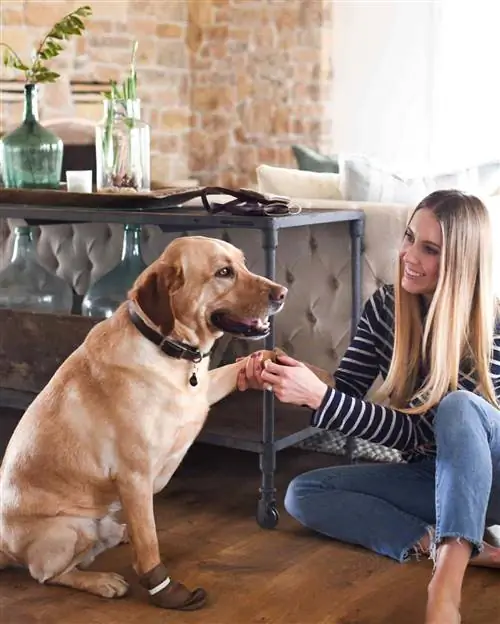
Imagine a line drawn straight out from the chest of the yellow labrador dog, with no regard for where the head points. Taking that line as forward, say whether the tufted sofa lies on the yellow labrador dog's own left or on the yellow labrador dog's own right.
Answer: on the yellow labrador dog's own left

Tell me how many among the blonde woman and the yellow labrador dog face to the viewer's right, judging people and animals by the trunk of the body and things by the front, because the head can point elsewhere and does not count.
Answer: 1

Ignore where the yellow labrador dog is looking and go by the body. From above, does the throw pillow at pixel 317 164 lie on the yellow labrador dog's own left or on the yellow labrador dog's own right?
on the yellow labrador dog's own left

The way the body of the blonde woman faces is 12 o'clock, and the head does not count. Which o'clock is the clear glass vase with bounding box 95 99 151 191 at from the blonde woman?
The clear glass vase is roughly at 3 o'clock from the blonde woman.

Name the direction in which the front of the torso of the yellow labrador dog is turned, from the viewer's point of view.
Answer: to the viewer's right

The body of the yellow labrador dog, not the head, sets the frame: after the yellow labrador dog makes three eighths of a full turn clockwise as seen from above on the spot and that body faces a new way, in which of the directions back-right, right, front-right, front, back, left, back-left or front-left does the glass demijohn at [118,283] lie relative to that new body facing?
back-right

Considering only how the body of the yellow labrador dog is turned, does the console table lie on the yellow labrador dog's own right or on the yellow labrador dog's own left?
on the yellow labrador dog's own left

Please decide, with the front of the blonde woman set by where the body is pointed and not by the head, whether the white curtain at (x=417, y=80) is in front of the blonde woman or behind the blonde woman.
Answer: behind

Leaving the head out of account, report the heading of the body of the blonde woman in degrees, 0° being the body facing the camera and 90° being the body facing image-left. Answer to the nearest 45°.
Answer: approximately 45°

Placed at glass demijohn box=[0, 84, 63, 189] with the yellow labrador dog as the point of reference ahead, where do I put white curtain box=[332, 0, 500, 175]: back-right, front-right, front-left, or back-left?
back-left

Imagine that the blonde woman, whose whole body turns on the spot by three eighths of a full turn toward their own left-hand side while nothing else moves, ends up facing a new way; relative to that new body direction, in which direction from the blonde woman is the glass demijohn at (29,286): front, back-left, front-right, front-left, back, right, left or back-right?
back-left

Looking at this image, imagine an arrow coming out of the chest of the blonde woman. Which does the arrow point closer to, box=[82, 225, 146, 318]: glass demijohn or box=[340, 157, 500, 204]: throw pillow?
the glass demijohn
